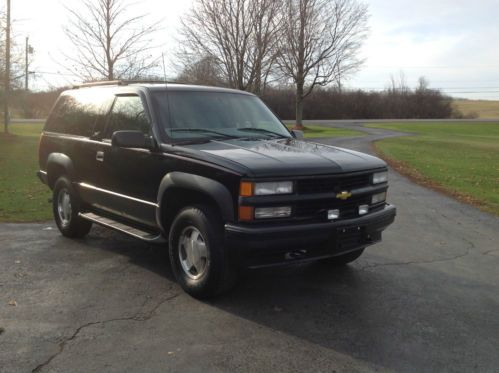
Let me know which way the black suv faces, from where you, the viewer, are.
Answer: facing the viewer and to the right of the viewer

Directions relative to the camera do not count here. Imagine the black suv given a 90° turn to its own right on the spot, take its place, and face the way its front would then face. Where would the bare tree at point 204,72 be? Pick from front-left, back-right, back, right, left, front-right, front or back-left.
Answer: back-right
